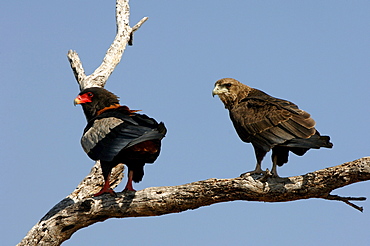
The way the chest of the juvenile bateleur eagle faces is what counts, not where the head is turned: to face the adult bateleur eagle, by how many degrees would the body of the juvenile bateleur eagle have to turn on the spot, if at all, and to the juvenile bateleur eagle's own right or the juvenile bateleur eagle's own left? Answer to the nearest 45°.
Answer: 0° — it already faces it

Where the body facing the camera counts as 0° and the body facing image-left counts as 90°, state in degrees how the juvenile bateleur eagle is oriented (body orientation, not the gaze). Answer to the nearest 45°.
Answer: approximately 90°
